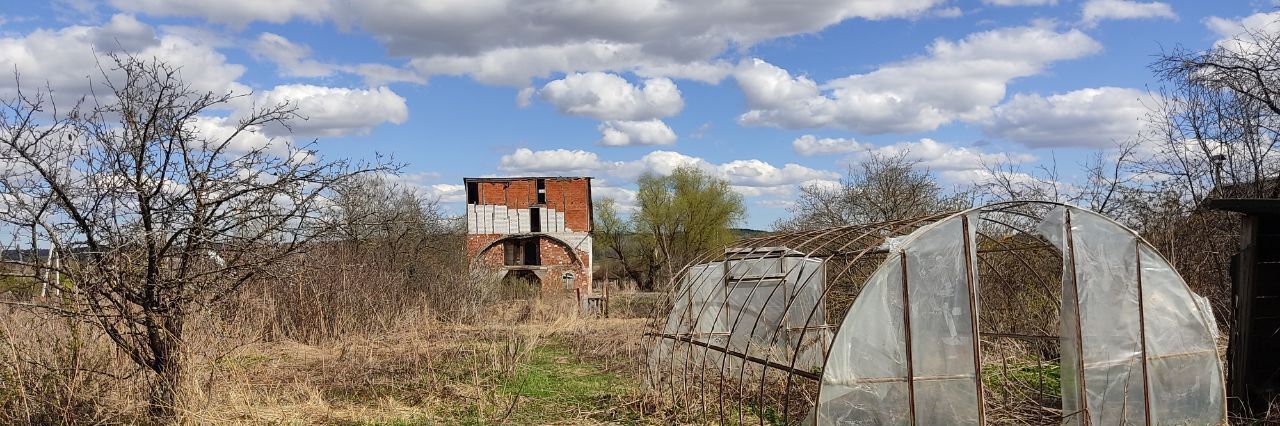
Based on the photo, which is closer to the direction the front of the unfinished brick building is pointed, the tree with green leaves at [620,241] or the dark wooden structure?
the dark wooden structure

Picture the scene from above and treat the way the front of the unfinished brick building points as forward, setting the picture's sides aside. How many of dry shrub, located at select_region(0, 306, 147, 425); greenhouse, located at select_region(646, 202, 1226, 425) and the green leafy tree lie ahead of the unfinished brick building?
2

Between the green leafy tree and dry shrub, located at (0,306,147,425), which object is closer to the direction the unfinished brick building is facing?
the dry shrub

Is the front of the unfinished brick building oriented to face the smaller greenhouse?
yes

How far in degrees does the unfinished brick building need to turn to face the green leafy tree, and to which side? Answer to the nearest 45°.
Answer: approximately 135° to its left

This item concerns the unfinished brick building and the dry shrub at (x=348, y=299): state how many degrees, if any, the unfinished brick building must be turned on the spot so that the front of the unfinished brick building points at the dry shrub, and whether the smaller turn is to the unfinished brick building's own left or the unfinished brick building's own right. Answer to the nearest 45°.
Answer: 0° — it already faces it

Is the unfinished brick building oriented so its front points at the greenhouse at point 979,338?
yes

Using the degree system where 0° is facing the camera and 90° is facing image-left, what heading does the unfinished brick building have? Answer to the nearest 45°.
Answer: approximately 0°

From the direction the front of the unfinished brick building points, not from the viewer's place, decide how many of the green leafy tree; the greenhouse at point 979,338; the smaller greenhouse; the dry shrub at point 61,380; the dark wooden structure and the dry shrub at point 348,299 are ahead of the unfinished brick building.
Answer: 5

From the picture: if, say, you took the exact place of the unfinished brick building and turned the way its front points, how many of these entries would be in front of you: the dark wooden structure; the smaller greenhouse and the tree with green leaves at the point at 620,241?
2
